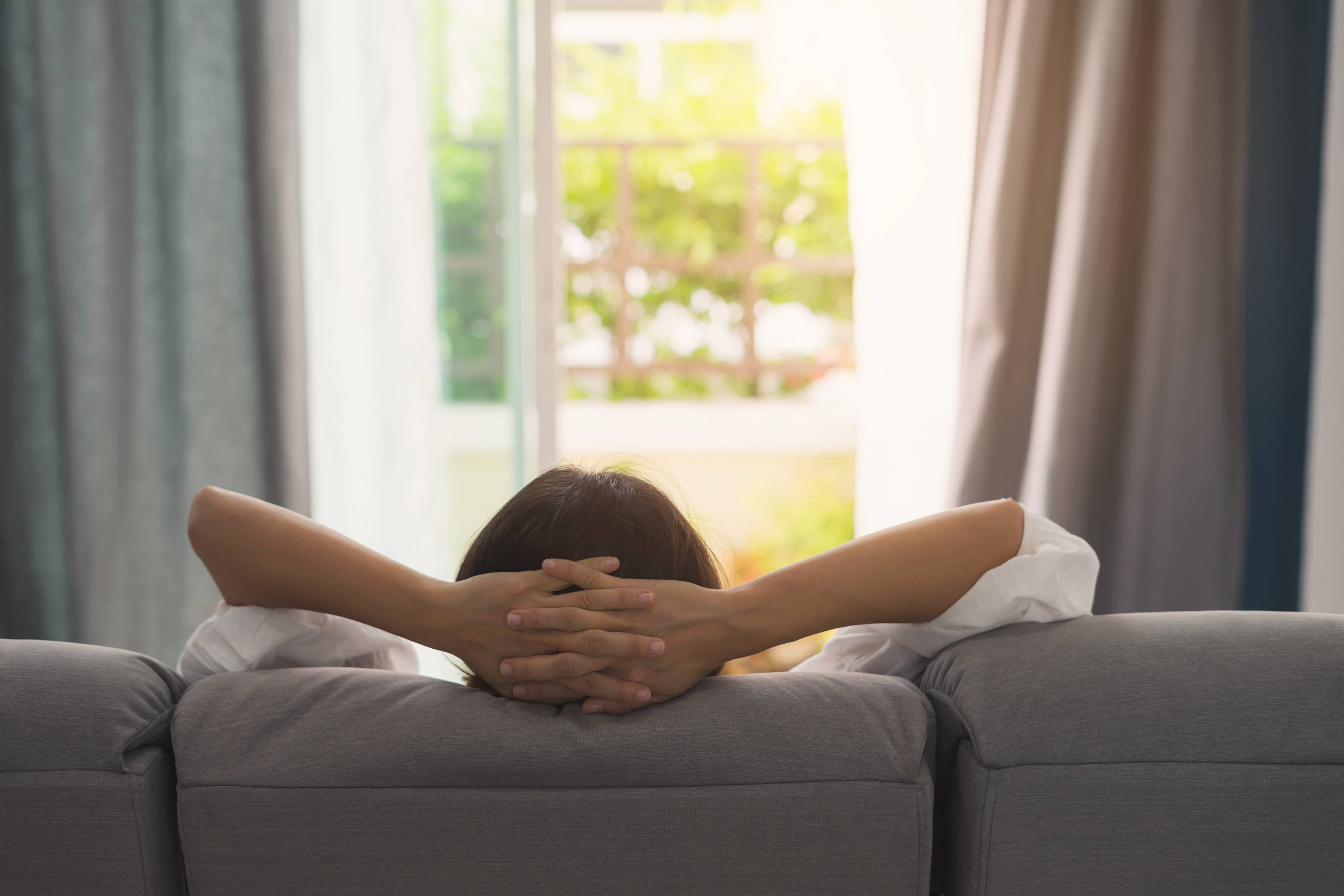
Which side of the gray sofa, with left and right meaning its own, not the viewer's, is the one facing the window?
front

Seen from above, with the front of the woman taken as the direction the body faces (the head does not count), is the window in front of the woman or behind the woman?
in front

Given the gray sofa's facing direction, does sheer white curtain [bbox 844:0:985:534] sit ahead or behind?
ahead

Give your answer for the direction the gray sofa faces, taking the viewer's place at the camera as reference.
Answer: facing away from the viewer

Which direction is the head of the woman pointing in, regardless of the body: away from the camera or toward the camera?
away from the camera

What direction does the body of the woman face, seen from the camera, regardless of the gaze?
away from the camera
